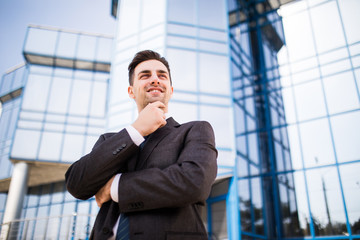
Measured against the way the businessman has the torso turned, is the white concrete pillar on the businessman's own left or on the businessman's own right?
on the businessman's own right

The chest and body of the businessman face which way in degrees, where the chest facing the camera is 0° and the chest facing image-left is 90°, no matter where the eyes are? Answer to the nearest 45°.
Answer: approximately 45°

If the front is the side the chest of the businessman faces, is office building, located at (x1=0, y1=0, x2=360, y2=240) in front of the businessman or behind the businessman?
behind
